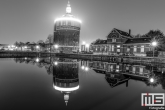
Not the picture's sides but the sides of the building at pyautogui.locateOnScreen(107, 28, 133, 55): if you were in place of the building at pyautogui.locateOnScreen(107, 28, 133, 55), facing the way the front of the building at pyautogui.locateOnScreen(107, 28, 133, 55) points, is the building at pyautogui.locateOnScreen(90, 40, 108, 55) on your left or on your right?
on your right

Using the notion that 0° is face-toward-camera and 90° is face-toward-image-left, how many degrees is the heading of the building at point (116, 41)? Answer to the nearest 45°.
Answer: approximately 45°
